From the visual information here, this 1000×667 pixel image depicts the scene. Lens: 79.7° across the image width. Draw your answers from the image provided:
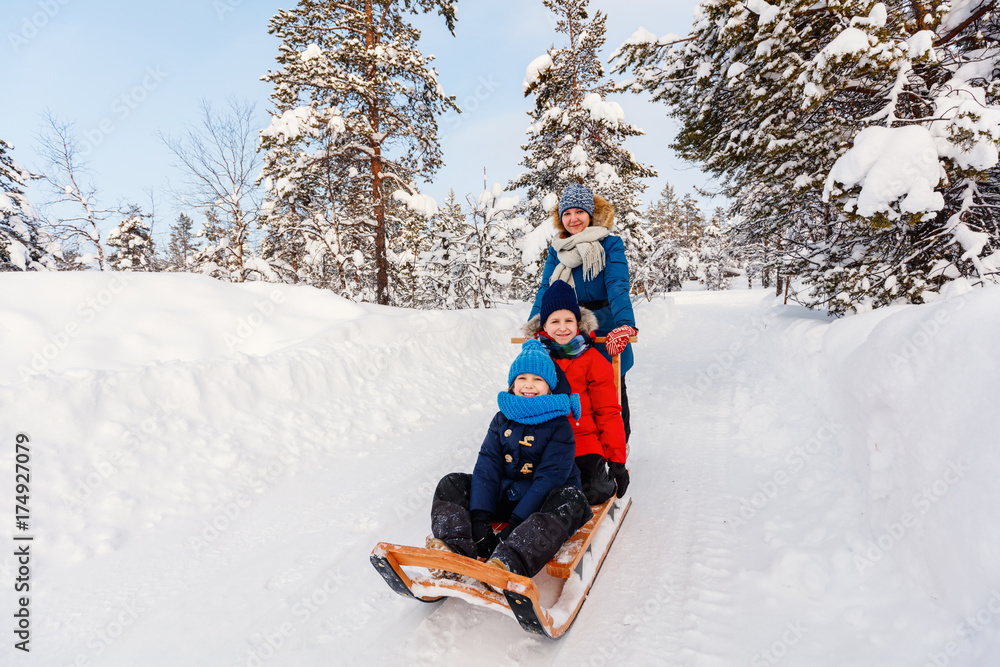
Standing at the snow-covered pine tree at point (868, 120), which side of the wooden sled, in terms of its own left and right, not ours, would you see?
back

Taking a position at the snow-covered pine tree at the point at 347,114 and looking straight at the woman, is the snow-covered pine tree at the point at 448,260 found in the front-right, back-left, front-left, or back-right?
back-left

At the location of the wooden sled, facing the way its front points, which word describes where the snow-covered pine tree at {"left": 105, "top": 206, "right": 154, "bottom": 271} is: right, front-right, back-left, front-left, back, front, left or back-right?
right

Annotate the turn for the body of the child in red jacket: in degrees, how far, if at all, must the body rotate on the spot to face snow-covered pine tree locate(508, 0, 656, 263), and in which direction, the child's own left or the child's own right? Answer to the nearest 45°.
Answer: approximately 135° to the child's own right

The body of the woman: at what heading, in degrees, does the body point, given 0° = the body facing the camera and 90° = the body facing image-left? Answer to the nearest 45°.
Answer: approximately 45°

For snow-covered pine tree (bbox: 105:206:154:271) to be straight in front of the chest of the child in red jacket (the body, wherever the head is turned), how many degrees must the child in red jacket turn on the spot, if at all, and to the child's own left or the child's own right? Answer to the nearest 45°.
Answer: approximately 90° to the child's own right

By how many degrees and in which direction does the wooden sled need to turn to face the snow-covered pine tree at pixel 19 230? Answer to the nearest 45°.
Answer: approximately 90° to its right

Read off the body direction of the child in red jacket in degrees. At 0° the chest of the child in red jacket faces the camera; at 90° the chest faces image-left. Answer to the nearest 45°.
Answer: approximately 45°

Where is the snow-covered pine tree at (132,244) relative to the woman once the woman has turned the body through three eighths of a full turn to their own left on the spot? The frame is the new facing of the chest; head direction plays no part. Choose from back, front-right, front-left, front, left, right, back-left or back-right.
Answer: back-left

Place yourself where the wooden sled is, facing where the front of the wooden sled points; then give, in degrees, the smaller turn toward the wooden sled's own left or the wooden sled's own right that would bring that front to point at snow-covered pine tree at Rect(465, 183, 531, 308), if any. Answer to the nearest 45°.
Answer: approximately 135° to the wooden sled's own right

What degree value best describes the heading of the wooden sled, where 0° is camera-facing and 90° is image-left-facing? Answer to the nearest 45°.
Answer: approximately 45°
